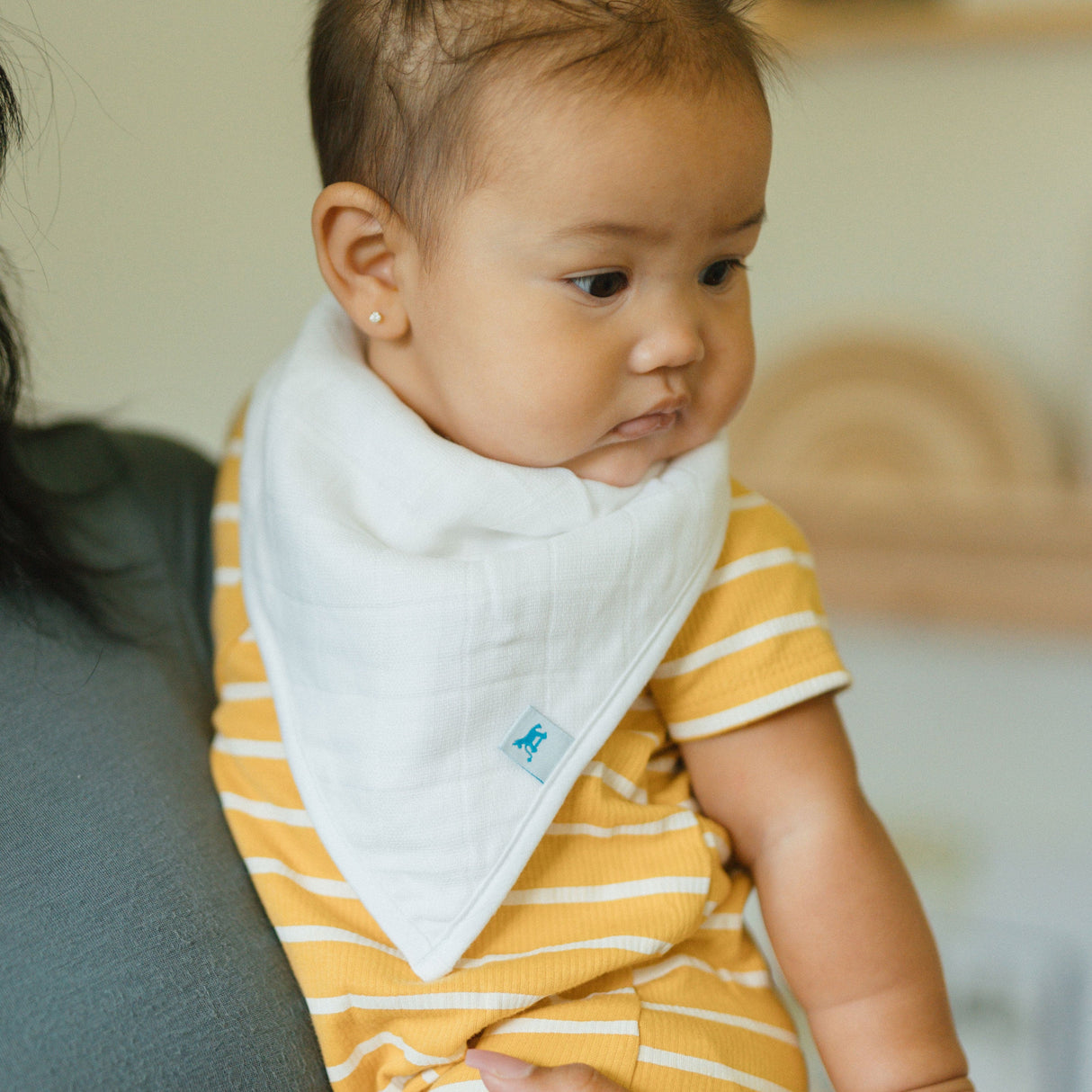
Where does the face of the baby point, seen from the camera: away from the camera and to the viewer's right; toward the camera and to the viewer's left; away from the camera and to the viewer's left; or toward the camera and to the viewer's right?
toward the camera and to the viewer's right

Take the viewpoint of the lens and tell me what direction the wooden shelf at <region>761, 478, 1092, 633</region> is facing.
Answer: facing the viewer

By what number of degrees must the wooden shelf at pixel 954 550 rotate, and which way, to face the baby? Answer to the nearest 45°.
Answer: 0° — it already faces them
